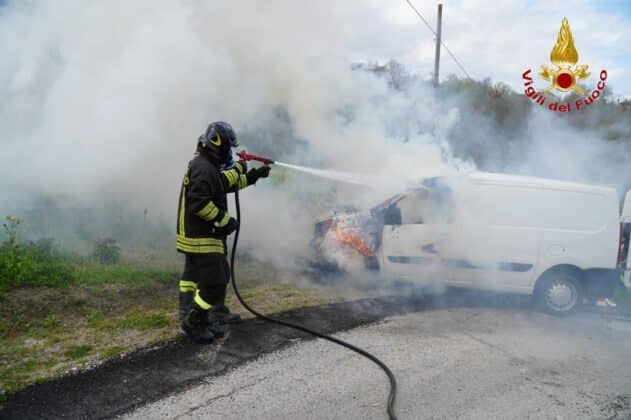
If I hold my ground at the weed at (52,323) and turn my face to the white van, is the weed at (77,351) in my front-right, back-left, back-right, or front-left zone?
front-right

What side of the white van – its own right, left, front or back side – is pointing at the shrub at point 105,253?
front

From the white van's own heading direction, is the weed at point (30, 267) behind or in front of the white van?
in front

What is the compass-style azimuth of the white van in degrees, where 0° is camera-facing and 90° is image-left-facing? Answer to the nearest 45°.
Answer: approximately 90°

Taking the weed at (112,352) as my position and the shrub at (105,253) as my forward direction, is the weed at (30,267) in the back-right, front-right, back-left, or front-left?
front-left

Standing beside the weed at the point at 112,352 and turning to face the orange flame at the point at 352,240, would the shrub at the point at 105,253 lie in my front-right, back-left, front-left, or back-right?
front-left

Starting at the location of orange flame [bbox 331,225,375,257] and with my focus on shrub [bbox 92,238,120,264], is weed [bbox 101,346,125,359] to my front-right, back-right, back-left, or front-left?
front-left

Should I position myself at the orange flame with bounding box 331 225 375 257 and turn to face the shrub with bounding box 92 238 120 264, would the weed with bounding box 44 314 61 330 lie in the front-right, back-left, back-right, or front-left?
front-left

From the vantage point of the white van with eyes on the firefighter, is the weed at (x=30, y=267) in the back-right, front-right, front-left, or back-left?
front-right

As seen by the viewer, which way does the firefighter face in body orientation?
to the viewer's right

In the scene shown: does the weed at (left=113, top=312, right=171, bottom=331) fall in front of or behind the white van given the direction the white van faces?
in front
